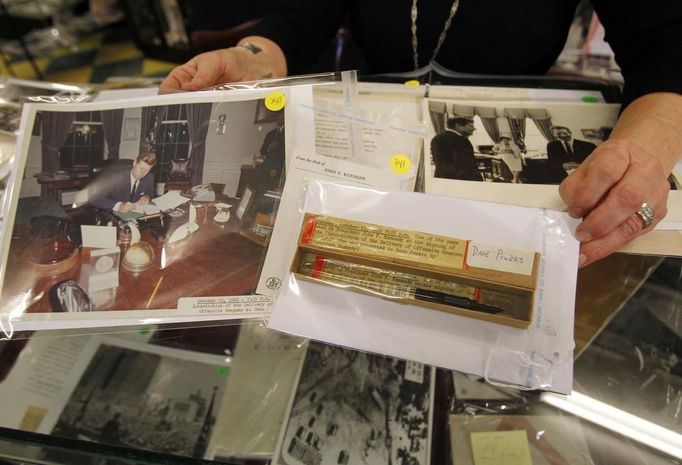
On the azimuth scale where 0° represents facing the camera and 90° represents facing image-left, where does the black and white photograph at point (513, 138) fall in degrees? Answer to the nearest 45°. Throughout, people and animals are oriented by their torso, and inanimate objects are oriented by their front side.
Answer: approximately 0°
